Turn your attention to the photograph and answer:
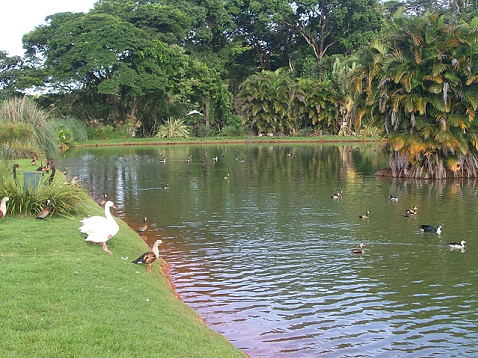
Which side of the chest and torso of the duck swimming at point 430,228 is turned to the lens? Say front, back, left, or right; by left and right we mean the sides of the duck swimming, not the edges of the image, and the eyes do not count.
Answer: right

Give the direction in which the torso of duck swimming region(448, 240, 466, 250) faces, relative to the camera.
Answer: to the viewer's right

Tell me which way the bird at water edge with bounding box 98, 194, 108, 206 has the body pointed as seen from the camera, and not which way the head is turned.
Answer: to the viewer's right
